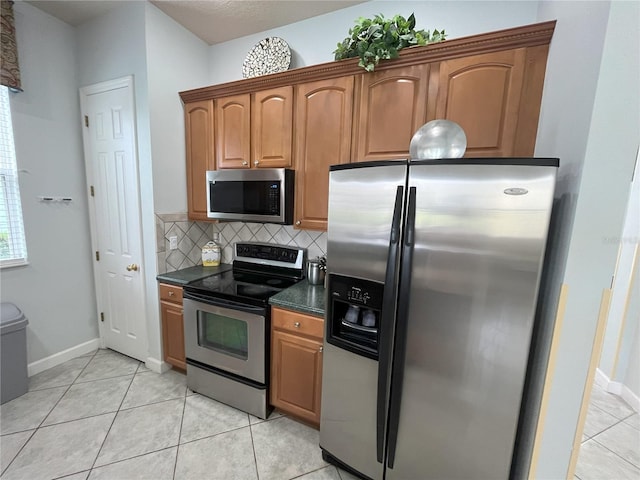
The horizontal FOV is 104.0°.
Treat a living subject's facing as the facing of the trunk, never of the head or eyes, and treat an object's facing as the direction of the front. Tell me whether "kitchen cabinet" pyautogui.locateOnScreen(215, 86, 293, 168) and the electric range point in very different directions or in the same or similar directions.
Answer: same or similar directions

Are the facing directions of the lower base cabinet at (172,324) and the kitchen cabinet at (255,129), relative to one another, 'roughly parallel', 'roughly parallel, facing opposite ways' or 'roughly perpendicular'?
roughly parallel

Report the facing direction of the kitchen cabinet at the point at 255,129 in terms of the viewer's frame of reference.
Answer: facing the viewer and to the left of the viewer

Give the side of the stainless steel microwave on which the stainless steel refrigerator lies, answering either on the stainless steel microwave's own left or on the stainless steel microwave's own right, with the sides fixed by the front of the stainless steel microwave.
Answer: on the stainless steel microwave's own left

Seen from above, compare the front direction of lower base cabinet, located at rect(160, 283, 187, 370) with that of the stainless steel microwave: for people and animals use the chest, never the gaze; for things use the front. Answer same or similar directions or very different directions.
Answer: same or similar directions

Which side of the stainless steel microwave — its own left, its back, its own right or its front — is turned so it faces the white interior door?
right

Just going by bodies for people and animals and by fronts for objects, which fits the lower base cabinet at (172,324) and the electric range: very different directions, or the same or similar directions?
same or similar directions

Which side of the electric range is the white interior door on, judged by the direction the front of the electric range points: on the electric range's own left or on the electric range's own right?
on the electric range's own right

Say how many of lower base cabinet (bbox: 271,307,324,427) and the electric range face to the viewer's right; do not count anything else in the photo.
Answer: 0

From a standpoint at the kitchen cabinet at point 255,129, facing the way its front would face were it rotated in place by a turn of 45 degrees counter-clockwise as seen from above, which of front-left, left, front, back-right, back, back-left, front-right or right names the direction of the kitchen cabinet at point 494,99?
front-left

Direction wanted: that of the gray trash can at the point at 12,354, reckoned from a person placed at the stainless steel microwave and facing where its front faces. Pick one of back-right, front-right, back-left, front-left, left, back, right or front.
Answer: front-right

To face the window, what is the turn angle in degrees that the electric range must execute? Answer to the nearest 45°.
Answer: approximately 90° to its right

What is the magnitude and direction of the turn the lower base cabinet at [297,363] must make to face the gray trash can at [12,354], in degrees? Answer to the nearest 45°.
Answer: approximately 45° to its right

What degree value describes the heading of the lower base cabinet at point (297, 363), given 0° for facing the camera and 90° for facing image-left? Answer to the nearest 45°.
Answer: approximately 45°

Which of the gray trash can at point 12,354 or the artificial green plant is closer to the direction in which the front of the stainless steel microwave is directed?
the gray trash can
